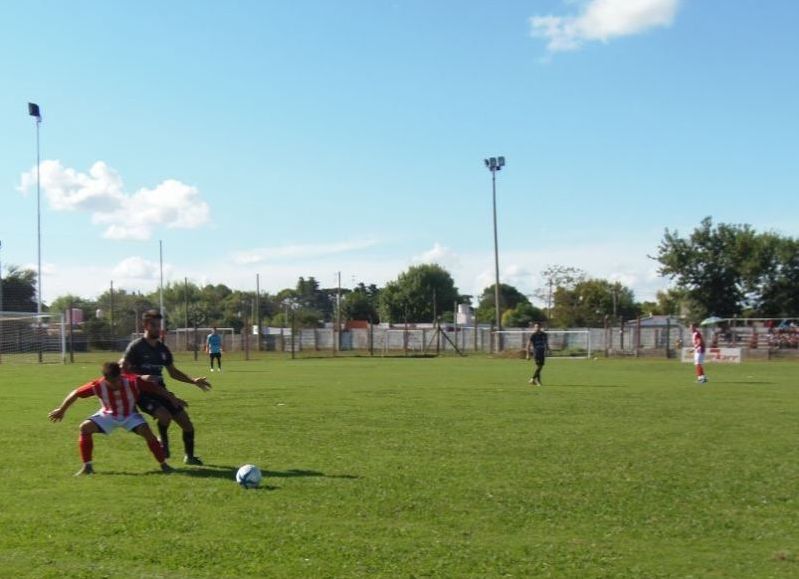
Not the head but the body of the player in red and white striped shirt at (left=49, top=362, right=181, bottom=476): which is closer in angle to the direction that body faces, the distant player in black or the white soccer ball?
the white soccer ball

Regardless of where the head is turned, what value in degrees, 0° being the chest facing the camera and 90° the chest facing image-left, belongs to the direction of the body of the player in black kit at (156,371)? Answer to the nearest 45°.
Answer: approximately 315°

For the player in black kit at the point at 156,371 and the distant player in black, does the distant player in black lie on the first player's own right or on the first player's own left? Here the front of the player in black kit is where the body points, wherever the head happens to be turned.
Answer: on the first player's own left

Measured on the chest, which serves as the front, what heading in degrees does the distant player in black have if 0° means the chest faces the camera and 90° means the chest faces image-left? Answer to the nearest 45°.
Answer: approximately 45°

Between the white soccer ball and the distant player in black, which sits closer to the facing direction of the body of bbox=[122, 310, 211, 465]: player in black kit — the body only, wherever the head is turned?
the white soccer ball

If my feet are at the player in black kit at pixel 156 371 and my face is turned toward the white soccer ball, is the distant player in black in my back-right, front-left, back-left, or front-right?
back-left

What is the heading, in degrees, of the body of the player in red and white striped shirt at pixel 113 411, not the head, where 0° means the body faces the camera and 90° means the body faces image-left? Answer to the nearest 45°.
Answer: approximately 0°
